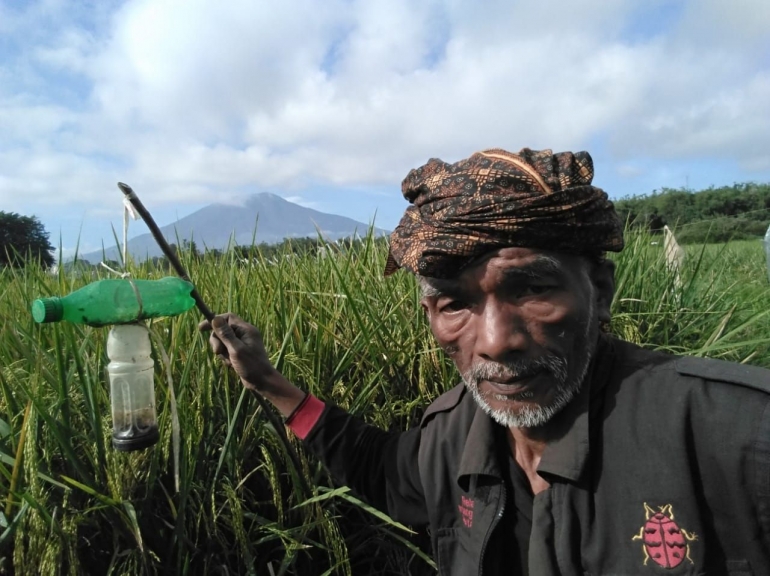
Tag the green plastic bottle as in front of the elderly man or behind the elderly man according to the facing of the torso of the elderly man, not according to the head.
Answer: in front

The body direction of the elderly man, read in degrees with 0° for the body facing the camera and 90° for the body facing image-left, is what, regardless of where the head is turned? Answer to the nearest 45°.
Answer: approximately 45°
